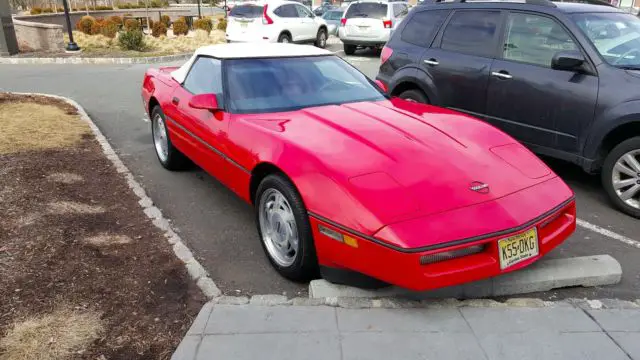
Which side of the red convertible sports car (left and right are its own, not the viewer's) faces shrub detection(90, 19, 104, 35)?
back

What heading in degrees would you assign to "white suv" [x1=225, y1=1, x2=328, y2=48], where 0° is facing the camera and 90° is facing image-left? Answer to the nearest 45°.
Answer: approximately 225°

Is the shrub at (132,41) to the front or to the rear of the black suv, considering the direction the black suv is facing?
to the rear

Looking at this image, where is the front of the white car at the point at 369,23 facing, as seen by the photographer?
facing away from the viewer and to the right of the viewer

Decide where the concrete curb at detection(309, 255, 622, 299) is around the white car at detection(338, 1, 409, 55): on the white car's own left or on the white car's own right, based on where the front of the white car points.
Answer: on the white car's own right

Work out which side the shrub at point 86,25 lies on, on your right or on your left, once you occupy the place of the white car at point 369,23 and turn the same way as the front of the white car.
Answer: on your left

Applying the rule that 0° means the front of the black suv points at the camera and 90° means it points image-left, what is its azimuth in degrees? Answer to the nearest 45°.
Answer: approximately 315°

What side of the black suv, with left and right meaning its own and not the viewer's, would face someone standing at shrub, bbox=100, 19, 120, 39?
back

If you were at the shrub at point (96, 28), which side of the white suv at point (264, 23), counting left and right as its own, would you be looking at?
left
